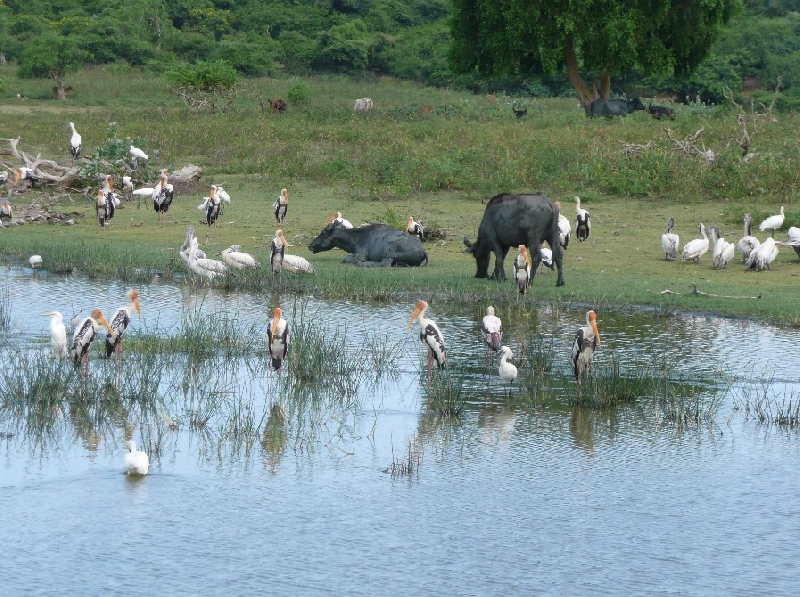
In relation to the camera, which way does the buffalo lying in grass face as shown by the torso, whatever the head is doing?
to the viewer's left

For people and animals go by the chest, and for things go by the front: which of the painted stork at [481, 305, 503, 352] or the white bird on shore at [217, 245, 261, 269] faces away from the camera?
the painted stork

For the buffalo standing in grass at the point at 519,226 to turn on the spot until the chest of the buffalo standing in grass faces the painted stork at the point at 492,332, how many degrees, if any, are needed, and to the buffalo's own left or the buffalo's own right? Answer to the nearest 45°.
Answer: approximately 90° to the buffalo's own left

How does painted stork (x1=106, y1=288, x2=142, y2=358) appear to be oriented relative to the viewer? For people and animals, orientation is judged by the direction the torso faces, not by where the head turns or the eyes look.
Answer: to the viewer's right

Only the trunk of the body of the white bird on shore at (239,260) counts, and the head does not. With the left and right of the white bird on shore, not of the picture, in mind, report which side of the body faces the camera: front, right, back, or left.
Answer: left

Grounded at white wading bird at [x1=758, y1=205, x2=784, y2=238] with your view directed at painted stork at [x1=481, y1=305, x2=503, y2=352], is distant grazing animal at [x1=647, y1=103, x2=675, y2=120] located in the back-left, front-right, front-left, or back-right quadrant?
back-right

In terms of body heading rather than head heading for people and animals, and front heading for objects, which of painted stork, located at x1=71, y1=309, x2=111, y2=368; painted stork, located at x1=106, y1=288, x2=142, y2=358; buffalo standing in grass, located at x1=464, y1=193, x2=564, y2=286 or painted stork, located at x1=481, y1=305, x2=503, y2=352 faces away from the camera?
painted stork, located at x1=481, y1=305, x2=503, y2=352

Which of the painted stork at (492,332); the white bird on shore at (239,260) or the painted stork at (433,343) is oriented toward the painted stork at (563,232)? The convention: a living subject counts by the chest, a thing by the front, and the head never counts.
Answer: the painted stork at (492,332)

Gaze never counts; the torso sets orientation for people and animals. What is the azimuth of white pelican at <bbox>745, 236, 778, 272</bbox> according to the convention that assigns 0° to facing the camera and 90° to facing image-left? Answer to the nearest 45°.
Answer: approximately 270°

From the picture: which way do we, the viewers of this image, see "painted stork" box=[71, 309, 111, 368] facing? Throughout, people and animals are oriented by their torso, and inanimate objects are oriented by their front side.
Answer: facing to the right of the viewer

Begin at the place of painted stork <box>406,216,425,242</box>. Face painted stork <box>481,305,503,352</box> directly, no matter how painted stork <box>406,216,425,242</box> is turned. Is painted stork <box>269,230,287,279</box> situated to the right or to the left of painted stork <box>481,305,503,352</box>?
right

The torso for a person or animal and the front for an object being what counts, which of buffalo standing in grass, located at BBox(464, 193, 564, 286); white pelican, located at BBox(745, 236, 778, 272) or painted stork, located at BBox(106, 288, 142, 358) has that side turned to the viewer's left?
the buffalo standing in grass

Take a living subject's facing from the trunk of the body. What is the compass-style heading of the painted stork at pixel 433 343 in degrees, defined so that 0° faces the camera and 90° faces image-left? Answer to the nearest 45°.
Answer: approximately 90°

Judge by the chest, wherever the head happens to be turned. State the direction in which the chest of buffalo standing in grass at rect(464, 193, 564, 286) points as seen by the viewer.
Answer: to the viewer's left
